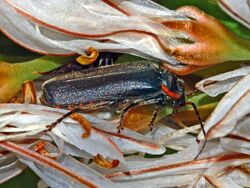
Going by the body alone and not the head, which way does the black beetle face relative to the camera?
to the viewer's right
